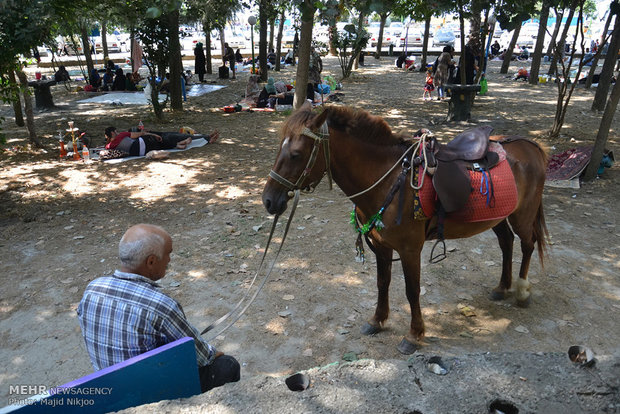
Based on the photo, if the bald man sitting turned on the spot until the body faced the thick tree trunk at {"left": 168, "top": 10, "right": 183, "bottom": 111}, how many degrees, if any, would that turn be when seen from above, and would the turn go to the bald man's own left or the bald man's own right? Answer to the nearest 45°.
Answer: approximately 45° to the bald man's own left

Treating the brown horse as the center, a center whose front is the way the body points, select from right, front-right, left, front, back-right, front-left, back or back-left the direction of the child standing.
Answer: back-right

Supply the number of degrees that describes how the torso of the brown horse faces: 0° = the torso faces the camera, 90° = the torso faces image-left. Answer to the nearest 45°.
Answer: approximately 45°

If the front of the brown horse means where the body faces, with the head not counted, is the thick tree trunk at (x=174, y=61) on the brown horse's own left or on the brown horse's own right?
on the brown horse's own right

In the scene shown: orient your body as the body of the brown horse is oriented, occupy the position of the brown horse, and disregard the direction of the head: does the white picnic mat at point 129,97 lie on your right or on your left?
on your right

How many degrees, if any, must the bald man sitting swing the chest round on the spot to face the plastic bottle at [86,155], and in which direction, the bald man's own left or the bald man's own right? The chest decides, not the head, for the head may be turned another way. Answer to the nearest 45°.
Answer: approximately 45° to the bald man's own left

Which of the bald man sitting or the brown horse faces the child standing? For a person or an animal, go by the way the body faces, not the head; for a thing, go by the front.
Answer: the bald man sitting

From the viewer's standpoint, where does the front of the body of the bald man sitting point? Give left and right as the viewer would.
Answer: facing away from the viewer and to the right of the viewer

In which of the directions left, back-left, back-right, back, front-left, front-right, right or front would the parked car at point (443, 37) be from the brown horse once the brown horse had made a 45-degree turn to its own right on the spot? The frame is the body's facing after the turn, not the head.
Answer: right

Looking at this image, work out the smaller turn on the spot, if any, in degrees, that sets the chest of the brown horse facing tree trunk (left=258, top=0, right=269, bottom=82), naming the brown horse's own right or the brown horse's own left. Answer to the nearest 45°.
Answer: approximately 135° to the brown horse's own right

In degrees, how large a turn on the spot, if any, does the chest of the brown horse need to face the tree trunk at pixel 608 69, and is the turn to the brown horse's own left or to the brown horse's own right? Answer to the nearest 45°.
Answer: approximately 180°

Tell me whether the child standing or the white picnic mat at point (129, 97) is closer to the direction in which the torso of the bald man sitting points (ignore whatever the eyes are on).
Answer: the child standing

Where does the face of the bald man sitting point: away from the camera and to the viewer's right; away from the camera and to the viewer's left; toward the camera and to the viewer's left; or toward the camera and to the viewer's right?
away from the camera and to the viewer's right
